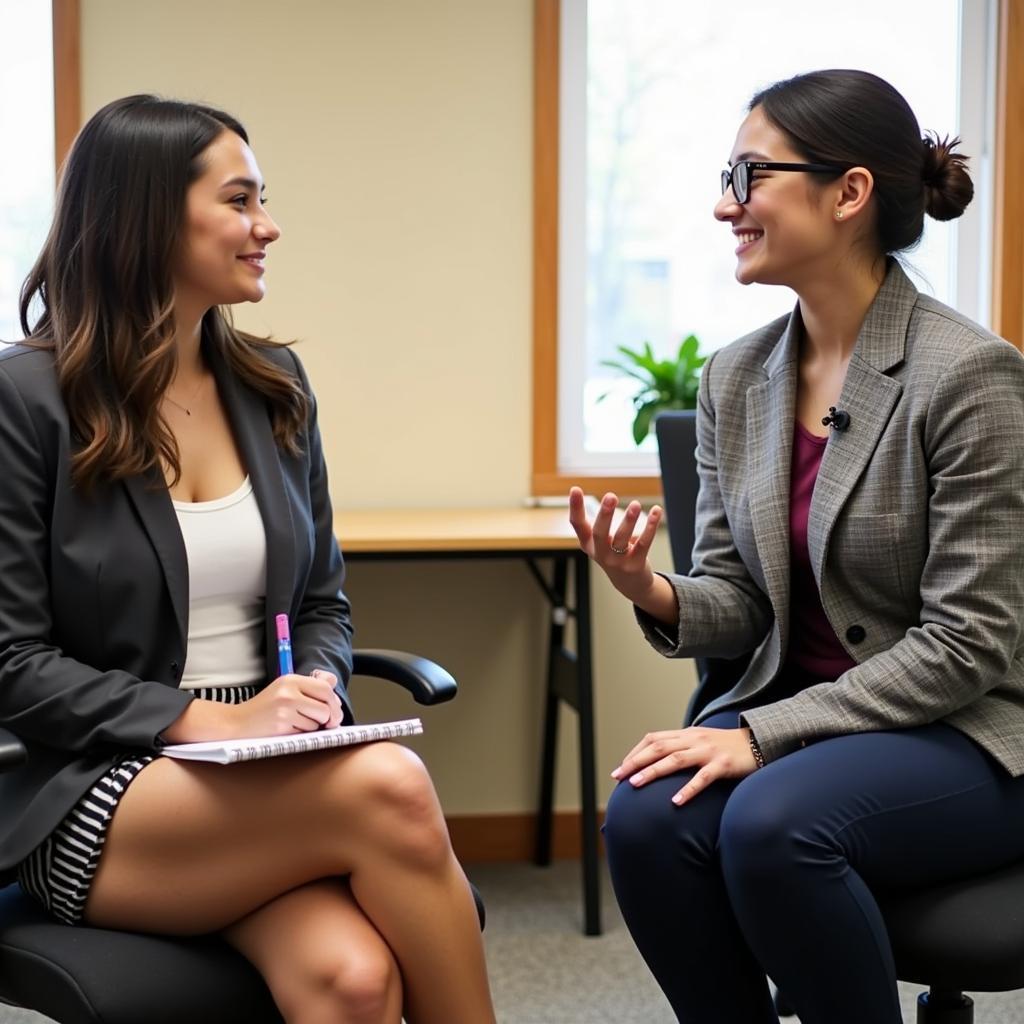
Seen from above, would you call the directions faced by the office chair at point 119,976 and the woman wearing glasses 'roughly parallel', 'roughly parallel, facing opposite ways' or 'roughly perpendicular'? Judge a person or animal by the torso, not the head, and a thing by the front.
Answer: roughly perpendicular

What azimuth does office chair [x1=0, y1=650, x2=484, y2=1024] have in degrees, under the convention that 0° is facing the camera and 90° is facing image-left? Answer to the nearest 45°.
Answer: approximately 315°

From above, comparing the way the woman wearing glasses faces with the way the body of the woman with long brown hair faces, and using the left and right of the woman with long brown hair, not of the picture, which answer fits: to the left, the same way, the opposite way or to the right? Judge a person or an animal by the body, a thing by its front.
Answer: to the right

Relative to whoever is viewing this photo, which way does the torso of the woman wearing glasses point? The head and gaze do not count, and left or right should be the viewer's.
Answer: facing the viewer and to the left of the viewer

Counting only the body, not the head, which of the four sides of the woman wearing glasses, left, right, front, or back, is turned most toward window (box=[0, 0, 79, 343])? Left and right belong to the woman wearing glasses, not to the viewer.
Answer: right

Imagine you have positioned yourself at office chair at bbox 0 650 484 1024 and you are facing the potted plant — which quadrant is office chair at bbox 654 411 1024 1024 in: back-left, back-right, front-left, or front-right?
front-right

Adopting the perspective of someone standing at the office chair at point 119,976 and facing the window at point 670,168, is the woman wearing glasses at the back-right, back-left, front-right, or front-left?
front-right

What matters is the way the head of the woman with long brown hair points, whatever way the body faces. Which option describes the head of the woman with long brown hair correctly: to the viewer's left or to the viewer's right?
to the viewer's right

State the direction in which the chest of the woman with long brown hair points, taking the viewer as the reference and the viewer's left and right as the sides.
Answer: facing the viewer and to the right of the viewer
